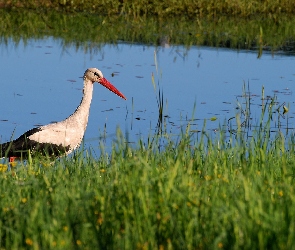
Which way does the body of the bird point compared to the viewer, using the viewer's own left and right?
facing to the right of the viewer
